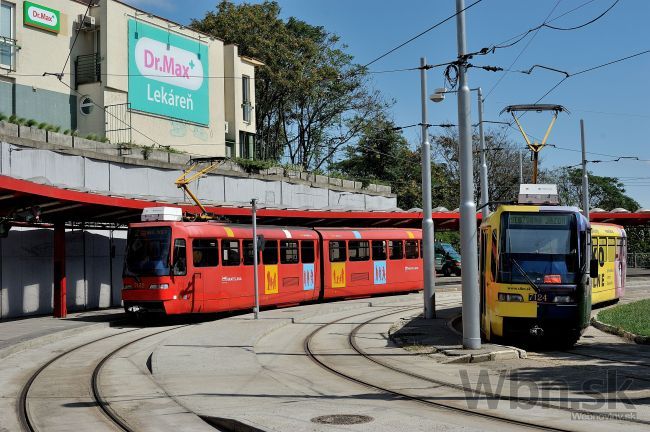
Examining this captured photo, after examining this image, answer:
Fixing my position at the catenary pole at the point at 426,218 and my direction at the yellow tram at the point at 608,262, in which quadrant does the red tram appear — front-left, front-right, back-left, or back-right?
back-left

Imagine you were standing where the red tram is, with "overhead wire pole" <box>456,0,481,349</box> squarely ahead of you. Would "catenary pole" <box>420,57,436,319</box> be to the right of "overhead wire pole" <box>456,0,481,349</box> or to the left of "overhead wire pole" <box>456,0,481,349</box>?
left

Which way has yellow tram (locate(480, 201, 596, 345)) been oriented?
toward the camera

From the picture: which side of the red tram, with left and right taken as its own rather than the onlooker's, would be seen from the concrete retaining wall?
right

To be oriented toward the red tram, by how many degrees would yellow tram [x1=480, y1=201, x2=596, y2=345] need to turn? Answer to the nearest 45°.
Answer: approximately 135° to its right

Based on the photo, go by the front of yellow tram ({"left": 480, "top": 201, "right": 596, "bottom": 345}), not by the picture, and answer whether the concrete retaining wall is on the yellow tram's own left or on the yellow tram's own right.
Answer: on the yellow tram's own right

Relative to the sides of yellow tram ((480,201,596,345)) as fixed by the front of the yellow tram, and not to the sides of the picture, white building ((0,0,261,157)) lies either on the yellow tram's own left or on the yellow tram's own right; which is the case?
on the yellow tram's own right

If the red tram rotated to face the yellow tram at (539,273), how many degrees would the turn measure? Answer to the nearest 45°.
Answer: approximately 90° to its left

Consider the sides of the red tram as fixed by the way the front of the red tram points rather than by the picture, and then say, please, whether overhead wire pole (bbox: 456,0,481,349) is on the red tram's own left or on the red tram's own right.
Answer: on the red tram's own left

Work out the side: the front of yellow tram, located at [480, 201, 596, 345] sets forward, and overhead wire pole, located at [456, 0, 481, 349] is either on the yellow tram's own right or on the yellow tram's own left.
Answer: on the yellow tram's own right

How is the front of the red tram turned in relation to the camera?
facing the viewer and to the left of the viewer

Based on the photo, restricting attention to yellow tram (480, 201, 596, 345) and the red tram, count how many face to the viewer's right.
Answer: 0

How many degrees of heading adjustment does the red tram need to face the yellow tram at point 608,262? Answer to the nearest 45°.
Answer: approximately 135° to its left
